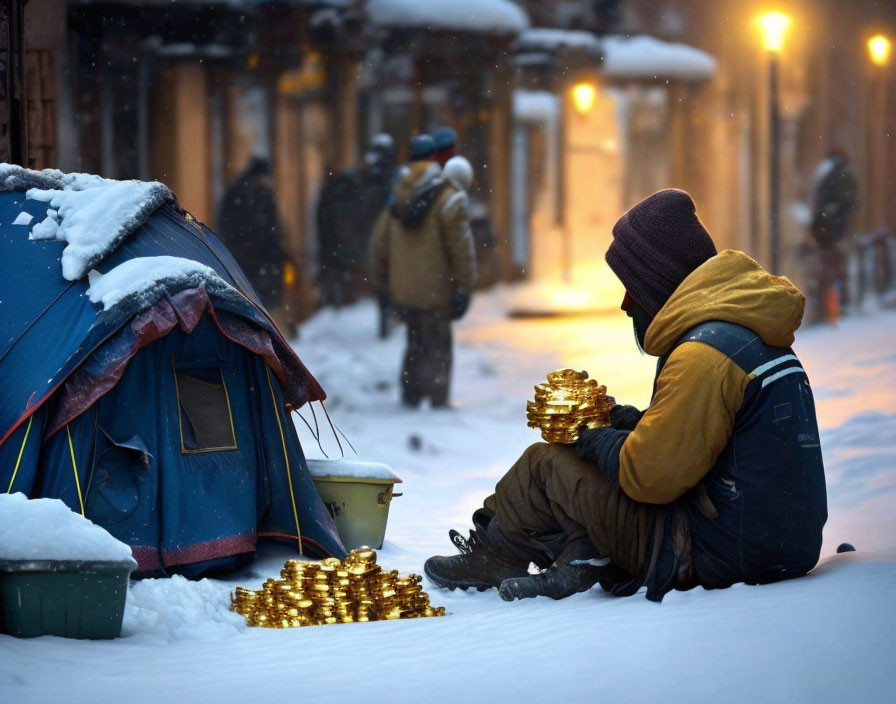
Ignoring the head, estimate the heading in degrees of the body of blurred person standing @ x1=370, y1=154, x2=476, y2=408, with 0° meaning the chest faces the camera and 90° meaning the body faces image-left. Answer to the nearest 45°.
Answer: approximately 180°

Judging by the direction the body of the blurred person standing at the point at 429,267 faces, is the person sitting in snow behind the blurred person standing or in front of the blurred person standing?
behind

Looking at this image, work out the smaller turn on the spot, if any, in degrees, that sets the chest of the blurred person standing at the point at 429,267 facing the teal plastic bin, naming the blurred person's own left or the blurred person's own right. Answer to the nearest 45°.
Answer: approximately 180°

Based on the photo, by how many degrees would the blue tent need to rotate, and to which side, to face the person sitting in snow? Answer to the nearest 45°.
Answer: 0° — it already faces them

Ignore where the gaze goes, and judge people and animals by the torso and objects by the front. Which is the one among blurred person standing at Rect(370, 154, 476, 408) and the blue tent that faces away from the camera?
the blurred person standing

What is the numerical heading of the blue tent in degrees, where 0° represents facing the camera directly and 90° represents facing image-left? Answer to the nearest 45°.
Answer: approximately 315°

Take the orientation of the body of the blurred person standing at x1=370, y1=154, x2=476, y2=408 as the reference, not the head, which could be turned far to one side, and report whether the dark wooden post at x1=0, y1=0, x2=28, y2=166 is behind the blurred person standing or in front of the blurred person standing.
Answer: behind

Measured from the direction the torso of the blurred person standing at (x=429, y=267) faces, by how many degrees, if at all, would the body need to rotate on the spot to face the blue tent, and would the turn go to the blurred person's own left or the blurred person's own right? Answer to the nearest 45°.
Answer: approximately 180°

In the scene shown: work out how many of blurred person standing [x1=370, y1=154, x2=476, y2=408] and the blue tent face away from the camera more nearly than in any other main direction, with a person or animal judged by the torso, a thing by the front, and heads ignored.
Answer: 1

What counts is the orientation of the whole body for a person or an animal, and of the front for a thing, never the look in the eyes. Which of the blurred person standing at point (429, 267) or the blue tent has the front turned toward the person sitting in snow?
the blue tent
